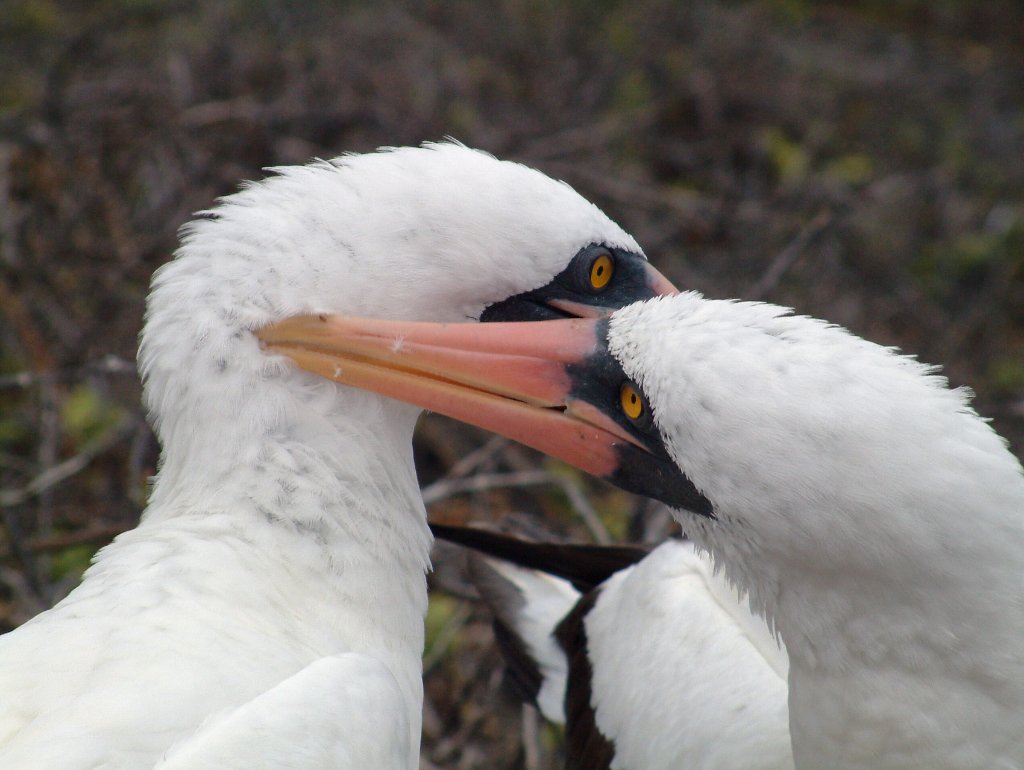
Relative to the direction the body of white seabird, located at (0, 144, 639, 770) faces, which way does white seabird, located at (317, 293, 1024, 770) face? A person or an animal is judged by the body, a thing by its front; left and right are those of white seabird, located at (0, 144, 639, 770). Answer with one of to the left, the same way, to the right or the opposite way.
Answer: the opposite way

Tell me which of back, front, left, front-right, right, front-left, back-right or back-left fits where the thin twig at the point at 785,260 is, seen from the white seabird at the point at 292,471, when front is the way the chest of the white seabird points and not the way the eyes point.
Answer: front-left

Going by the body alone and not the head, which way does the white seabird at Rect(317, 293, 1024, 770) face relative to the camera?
to the viewer's left

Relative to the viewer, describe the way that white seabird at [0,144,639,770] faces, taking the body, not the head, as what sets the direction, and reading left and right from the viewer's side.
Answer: facing to the right of the viewer
